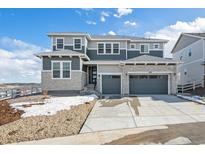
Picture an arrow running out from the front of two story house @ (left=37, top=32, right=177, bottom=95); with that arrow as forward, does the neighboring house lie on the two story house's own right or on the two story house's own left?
on the two story house's own left

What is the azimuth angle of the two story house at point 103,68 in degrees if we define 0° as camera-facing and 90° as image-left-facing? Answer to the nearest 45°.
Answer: approximately 0°
